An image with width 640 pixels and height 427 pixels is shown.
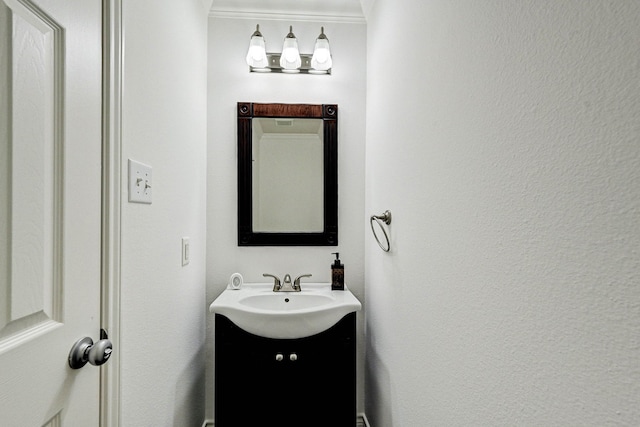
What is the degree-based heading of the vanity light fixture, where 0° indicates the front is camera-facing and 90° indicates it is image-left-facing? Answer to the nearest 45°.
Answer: approximately 0°

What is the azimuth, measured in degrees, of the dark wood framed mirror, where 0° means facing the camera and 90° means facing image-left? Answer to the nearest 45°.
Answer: approximately 0°
